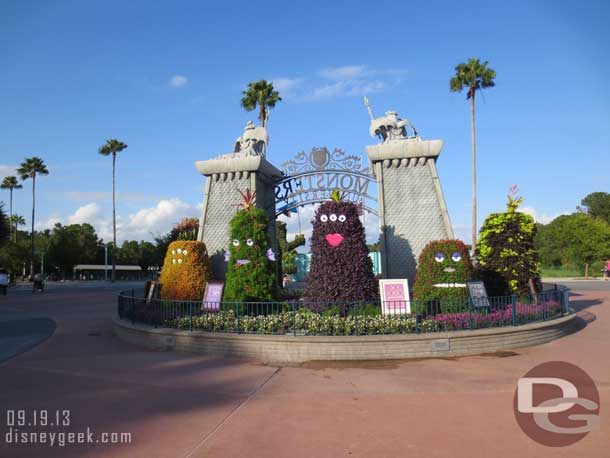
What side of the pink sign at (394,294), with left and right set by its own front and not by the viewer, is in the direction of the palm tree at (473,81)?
back

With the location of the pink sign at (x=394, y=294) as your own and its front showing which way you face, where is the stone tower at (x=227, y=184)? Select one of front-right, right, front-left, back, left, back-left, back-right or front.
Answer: back-right

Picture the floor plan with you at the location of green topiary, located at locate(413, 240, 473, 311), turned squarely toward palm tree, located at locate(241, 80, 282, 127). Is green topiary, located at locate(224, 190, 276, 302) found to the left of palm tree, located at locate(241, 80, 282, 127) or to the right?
left

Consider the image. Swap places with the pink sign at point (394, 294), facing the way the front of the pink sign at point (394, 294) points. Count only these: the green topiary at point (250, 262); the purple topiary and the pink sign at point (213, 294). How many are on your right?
3

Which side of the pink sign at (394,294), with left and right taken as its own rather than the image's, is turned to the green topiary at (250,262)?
right

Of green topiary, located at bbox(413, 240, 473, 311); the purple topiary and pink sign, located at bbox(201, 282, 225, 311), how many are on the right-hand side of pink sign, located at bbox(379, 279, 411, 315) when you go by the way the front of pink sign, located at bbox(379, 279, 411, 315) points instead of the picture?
2

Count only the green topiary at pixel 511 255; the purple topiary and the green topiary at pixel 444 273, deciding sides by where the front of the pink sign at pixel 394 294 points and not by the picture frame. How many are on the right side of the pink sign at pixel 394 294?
1

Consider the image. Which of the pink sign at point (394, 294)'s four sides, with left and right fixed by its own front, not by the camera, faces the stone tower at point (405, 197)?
back

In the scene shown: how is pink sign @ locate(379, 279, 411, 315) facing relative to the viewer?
toward the camera

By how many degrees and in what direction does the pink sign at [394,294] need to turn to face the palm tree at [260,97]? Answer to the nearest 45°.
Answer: approximately 135° to its right

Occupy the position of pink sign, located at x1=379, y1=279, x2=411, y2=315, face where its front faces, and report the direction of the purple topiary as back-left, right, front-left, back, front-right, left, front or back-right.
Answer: right

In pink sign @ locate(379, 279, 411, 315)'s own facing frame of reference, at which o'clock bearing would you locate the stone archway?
The stone archway is roughly at 6 o'clock from the pink sign.
